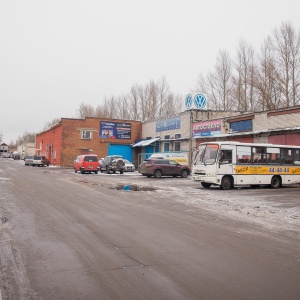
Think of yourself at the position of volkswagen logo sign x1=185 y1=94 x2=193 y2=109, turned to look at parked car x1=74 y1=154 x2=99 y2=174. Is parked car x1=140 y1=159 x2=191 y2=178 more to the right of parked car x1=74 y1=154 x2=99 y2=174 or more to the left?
left

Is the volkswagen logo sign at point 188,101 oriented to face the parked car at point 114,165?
yes

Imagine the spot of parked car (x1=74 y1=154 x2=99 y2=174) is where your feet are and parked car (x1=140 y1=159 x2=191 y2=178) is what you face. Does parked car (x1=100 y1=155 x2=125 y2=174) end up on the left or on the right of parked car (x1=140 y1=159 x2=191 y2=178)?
left

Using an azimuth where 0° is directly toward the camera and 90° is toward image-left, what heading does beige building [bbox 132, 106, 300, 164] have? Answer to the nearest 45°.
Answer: approximately 45°

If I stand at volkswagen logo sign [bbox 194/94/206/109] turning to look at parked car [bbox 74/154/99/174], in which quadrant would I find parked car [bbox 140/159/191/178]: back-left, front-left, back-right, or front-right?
front-left

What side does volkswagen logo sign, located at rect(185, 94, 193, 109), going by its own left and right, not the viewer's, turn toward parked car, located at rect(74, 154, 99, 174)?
front

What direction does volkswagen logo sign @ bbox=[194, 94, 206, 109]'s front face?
toward the camera

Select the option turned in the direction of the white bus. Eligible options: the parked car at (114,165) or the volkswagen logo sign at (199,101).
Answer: the volkswagen logo sign

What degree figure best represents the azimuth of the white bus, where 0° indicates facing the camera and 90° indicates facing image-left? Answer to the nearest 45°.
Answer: approximately 45°
